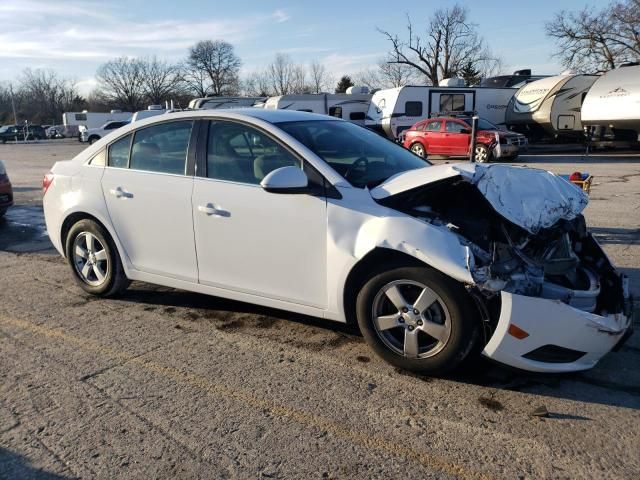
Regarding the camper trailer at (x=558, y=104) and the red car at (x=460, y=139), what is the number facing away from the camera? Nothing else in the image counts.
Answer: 0

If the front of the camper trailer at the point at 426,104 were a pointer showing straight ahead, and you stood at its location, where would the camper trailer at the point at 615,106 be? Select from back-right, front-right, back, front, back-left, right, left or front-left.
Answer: left

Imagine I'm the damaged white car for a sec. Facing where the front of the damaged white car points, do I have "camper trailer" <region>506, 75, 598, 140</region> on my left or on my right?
on my left

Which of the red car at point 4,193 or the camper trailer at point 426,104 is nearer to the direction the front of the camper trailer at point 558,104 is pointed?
the red car

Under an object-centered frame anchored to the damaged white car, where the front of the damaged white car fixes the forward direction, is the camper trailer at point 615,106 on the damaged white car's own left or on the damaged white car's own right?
on the damaged white car's own left

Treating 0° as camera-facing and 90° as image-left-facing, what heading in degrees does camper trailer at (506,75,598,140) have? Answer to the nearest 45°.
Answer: approximately 45°

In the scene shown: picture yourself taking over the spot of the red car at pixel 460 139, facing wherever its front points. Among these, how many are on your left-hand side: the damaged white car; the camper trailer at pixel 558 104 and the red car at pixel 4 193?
1

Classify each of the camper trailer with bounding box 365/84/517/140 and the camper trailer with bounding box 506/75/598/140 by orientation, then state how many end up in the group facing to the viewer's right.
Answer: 0

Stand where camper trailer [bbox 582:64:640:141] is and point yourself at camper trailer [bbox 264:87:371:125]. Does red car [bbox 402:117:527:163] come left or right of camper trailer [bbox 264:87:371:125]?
left

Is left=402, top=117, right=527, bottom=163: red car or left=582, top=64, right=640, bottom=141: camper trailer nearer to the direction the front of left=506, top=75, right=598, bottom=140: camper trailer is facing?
the red car

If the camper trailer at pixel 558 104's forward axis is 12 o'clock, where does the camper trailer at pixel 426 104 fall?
the camper trailer at pixel 426 104 is roughly at 2 o'clock from the camper trailer at pixel 558 104.
